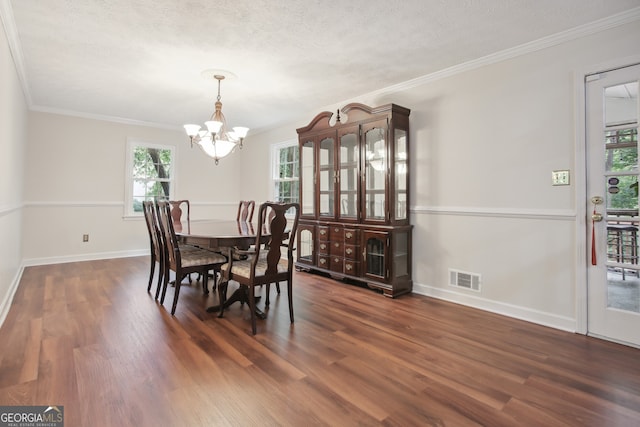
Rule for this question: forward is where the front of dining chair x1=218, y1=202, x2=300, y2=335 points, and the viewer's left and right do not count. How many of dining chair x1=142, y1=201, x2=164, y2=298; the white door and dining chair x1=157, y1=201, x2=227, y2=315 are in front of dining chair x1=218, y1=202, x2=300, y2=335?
2

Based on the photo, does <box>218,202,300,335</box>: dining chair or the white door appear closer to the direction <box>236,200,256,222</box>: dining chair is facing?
the dining chair

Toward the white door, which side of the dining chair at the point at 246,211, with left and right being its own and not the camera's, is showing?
left

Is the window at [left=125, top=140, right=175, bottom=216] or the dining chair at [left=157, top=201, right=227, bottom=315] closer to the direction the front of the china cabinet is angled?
the dining chair

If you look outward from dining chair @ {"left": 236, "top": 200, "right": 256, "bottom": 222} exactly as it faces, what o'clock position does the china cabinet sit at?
The china cabinet is roughly at 9 o'clock from the dining chair.

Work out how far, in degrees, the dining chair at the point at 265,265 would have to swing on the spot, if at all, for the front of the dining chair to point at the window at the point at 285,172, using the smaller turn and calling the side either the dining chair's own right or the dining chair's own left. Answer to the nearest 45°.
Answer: approximately 45° to the dining chair's own right

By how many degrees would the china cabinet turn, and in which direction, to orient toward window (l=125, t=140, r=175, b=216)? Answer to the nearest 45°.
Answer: approximately 90° to its right

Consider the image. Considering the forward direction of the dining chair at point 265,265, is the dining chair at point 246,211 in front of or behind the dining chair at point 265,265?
in front

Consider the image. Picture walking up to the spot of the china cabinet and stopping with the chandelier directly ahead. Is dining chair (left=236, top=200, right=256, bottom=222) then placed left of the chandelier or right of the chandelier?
right

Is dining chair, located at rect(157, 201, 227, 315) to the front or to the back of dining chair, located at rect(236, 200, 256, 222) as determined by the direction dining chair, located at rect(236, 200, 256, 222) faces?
to the front

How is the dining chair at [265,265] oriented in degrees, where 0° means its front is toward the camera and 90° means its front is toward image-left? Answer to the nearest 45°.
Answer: approximately 135°

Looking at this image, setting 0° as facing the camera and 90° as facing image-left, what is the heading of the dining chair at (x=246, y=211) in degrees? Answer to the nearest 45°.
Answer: approximately 45°

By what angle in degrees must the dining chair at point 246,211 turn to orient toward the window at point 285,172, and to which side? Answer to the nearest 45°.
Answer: approximately 180°

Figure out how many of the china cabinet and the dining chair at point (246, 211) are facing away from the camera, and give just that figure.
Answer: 0
